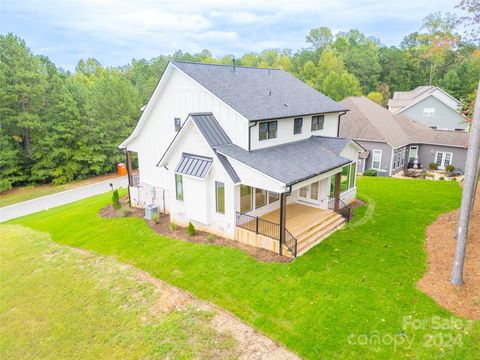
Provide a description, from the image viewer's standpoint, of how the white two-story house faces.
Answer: facing away from the viewer and to the left of the viewer

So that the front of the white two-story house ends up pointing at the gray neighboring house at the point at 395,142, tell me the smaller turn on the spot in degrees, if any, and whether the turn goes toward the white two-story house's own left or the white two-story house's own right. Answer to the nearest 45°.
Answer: approximately 90° to the white two-story house's own right

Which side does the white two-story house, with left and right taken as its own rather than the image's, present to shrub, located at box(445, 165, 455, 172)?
right

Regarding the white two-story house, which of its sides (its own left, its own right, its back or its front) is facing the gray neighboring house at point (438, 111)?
right
